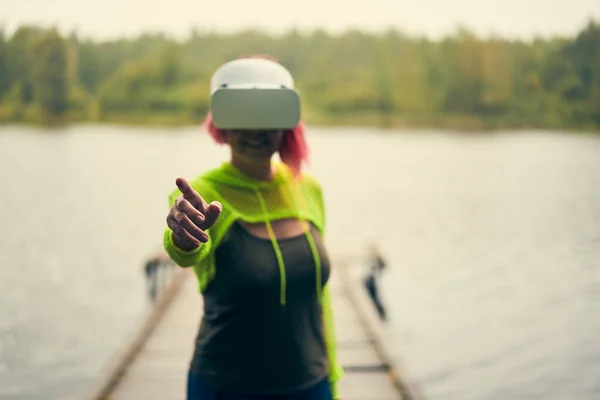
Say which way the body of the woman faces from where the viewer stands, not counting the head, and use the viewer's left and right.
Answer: facing the viewer and to the right of the viewer

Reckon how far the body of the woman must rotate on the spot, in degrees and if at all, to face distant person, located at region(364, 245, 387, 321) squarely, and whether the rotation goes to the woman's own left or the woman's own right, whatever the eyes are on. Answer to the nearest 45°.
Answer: approximately 135° to the woman's own left
